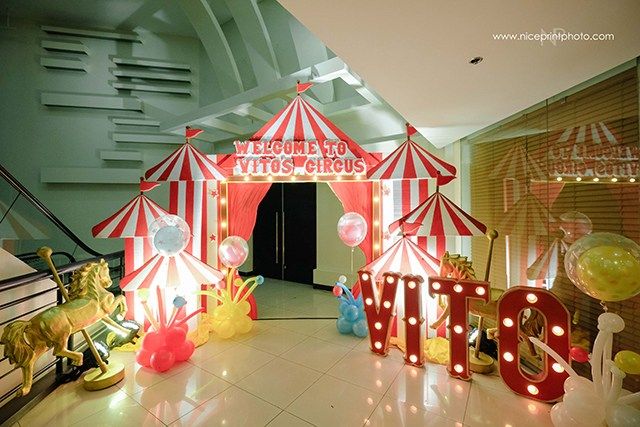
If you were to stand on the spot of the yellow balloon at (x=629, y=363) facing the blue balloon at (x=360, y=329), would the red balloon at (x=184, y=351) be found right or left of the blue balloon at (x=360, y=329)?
left

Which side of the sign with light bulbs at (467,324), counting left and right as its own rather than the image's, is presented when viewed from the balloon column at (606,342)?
left

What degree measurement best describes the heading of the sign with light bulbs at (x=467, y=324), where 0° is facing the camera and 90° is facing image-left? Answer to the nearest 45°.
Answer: approximately 45°

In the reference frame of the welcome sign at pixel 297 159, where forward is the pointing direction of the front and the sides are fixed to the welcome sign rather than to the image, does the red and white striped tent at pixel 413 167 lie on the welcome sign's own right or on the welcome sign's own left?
on the welcome sign's own left

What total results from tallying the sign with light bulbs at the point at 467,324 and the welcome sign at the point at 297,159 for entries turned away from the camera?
0

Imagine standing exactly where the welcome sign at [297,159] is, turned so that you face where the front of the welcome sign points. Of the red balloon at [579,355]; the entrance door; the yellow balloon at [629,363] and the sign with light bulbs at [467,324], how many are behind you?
1

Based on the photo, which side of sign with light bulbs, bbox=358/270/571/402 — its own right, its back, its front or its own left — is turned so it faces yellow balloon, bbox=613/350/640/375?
left

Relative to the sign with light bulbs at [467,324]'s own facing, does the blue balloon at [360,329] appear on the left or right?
on its right

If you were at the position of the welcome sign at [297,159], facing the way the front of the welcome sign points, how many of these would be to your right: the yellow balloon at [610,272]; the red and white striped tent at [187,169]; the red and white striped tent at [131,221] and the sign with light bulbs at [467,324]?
2
